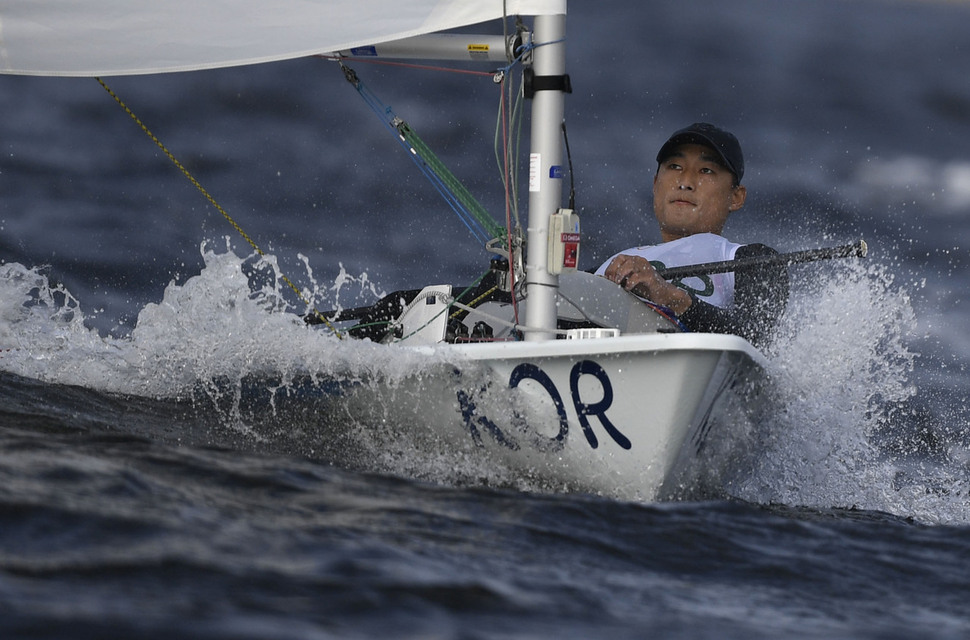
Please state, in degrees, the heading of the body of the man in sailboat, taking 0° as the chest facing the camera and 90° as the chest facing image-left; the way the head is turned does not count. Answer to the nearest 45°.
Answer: approximately 45°

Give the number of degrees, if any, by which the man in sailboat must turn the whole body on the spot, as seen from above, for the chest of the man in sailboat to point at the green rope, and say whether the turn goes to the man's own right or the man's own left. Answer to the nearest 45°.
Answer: approximately 45° to the man's own right
